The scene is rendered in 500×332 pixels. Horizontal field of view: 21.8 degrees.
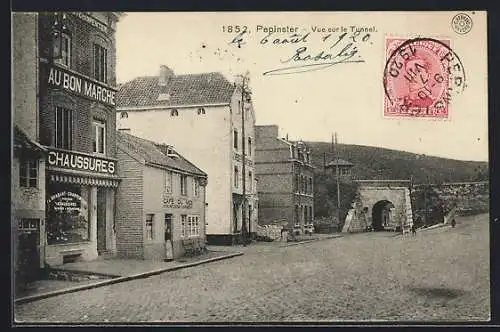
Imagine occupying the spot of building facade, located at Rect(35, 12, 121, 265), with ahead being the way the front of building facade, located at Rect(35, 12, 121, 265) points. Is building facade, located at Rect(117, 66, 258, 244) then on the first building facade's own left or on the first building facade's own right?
on the first building facade's own left

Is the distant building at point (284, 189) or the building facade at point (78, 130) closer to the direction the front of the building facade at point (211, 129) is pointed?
the distant building

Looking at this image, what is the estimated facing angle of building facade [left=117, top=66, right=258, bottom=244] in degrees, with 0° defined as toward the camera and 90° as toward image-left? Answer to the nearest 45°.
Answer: approximately 270°
